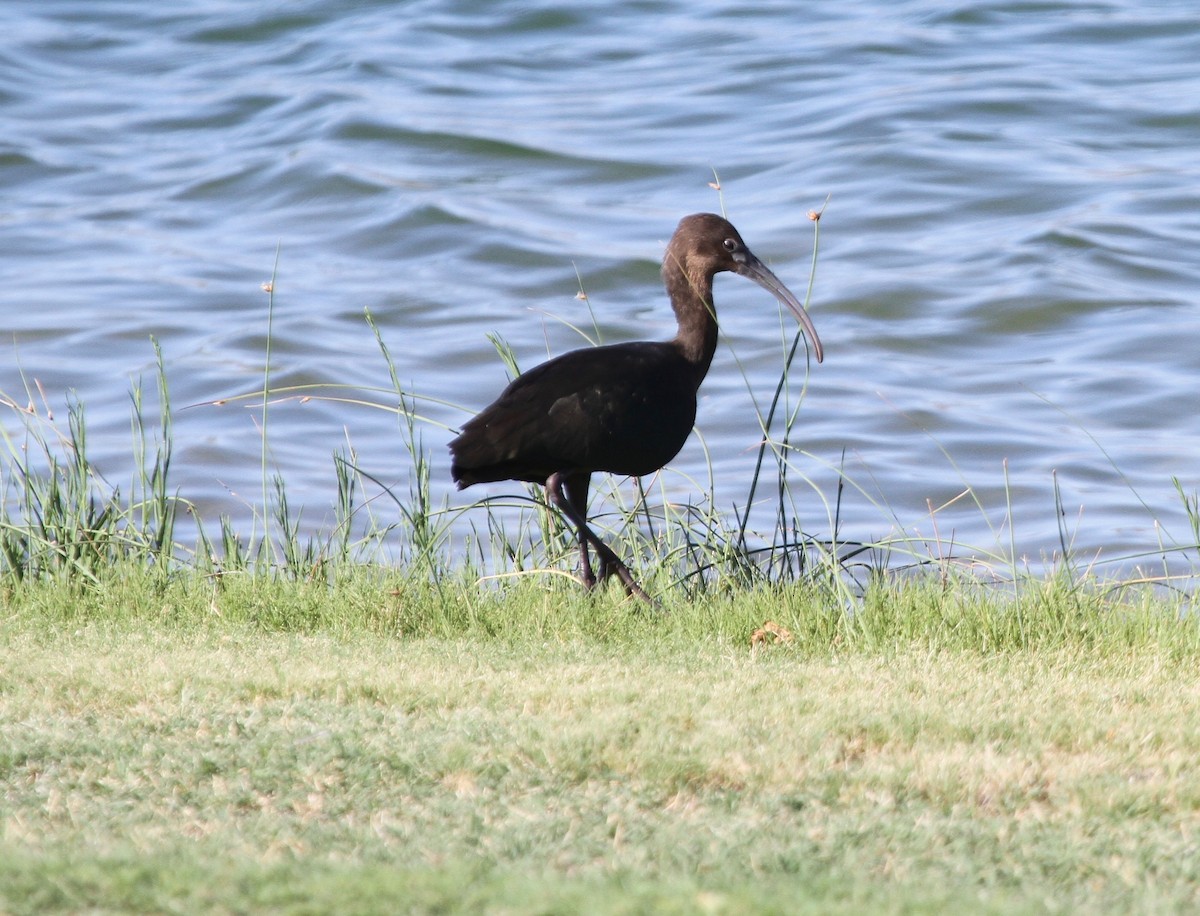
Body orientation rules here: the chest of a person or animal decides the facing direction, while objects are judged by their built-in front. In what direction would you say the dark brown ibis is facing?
to the viewer's right
